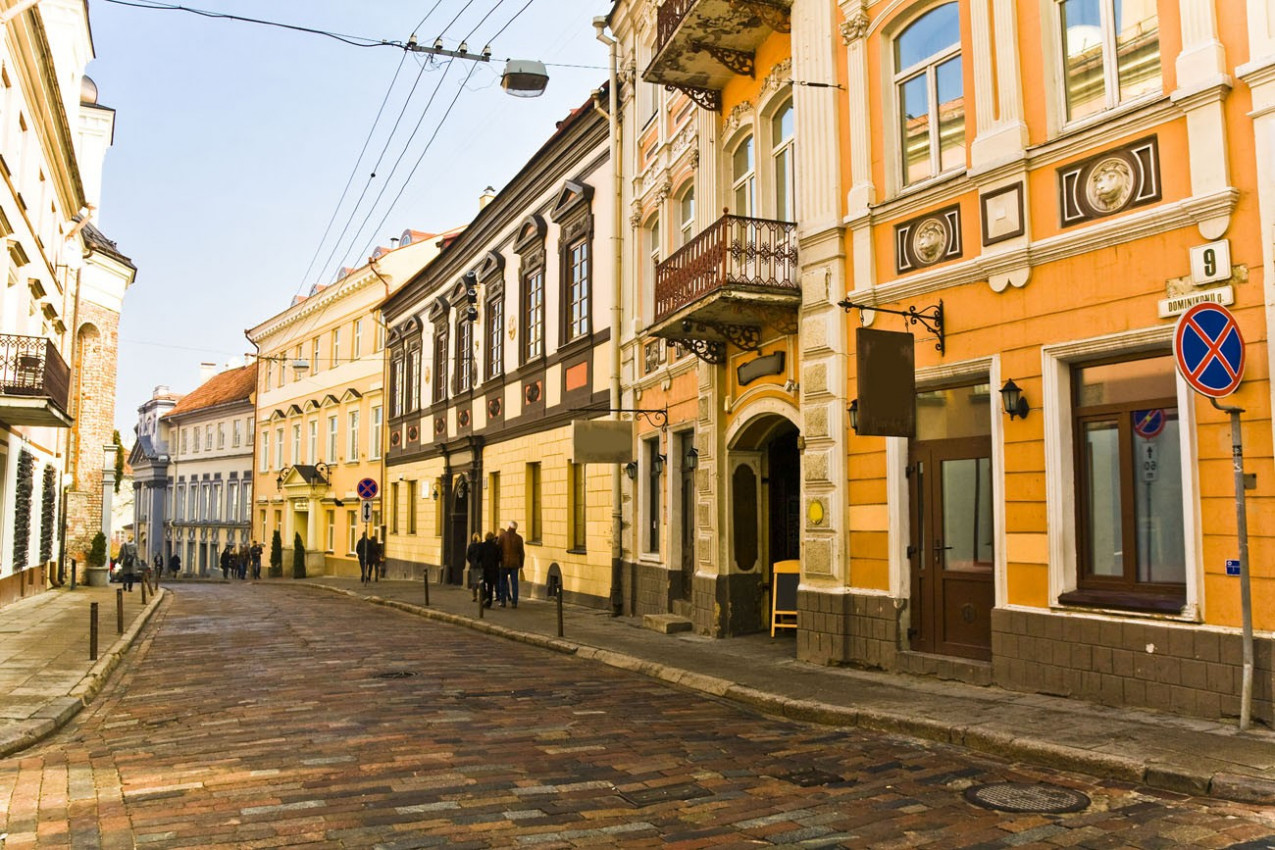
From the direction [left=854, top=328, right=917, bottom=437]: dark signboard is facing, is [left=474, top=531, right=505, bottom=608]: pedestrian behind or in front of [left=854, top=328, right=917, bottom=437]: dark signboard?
behind

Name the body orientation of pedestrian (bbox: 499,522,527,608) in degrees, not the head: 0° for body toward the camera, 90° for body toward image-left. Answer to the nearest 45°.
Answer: approximately 180°

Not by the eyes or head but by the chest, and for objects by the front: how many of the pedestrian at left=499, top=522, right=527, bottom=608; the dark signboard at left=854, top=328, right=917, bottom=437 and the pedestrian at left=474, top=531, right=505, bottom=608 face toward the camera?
1

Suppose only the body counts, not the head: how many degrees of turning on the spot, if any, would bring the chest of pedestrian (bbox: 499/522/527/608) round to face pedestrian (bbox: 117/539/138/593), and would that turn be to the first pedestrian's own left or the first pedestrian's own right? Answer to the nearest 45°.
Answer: approximately 45° to the first pedestrian's own left

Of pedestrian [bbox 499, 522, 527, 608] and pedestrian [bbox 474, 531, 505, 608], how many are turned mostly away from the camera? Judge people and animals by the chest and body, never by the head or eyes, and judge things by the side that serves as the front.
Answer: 2

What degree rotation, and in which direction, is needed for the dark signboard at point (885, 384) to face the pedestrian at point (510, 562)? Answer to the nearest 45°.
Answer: approximately 135° to its right

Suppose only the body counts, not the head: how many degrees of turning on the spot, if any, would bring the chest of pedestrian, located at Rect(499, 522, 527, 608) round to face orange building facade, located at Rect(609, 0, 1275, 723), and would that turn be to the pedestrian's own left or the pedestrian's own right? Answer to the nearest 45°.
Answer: approximately 180°

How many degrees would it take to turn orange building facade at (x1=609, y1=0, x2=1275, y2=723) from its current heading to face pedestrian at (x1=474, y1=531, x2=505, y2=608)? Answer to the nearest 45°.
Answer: approximately 90° to its right

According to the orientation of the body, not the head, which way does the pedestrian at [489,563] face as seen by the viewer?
away from the camera
